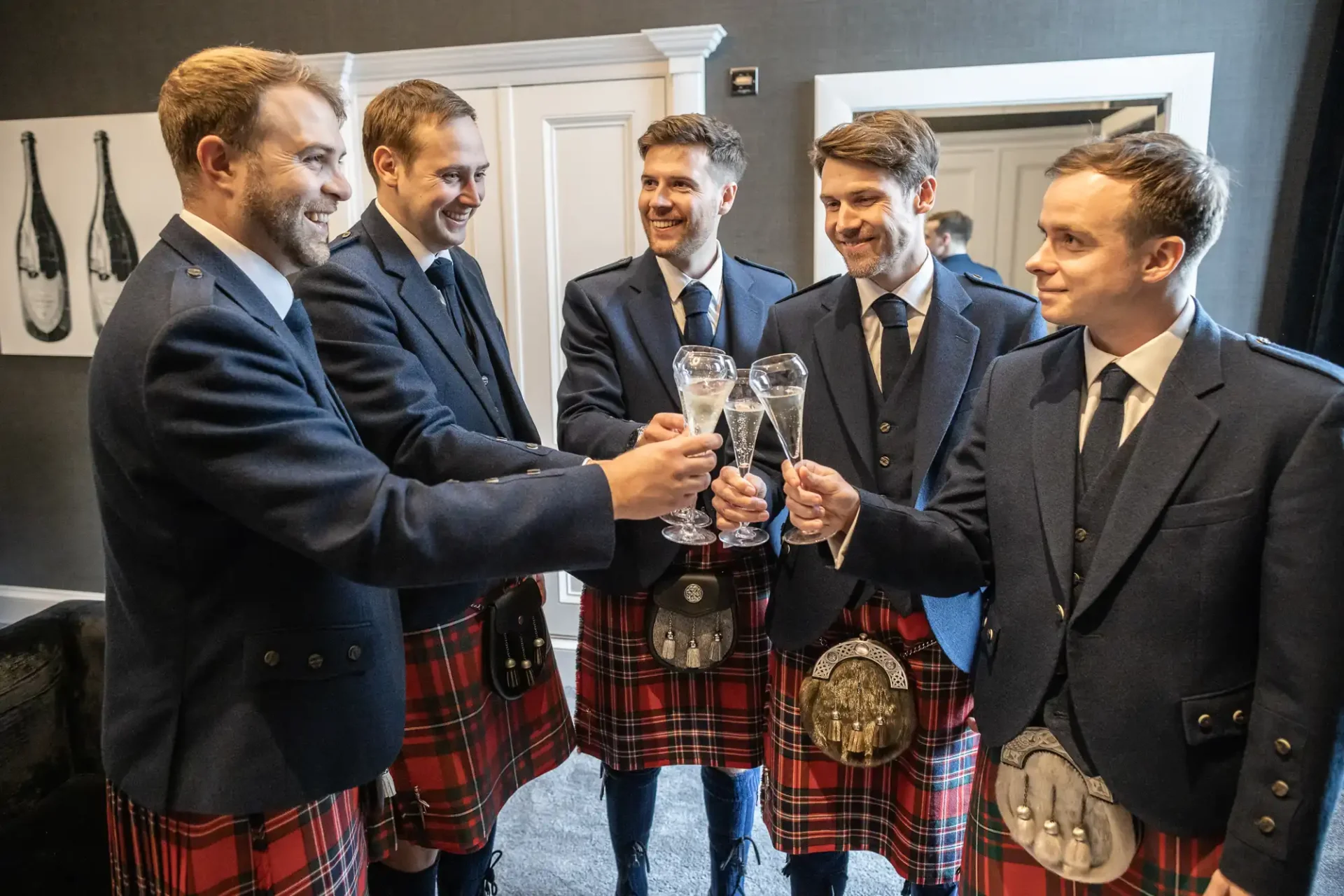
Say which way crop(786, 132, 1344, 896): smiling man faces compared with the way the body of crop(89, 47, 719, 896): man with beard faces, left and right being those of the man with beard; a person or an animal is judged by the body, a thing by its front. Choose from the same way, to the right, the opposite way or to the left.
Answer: the opposite way

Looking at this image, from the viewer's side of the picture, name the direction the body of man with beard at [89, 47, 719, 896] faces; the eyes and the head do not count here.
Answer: to the viewer's right

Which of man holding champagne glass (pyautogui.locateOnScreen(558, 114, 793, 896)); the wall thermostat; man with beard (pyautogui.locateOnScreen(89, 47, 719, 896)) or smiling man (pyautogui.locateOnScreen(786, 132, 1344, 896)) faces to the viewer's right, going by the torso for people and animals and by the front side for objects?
the man with beard

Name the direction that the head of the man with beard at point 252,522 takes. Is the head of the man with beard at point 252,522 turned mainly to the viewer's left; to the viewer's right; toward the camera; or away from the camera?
to the viewer's right

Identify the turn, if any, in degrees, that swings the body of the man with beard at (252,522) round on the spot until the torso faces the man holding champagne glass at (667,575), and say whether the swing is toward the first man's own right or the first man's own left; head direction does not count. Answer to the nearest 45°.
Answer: approximately 45° to the first man's own left

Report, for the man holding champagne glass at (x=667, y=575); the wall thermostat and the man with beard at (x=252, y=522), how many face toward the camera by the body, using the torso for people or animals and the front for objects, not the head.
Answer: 2

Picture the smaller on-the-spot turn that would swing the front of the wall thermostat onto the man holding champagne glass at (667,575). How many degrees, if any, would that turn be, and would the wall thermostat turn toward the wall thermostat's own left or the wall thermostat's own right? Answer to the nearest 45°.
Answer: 0° — it already faces them

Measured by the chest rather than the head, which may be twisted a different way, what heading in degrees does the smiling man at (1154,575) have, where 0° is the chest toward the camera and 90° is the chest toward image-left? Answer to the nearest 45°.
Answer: approximately 45°

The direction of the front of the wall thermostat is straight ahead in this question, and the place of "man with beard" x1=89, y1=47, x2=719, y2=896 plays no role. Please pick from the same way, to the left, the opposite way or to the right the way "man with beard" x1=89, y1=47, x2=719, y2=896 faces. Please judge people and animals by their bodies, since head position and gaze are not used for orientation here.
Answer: to the left

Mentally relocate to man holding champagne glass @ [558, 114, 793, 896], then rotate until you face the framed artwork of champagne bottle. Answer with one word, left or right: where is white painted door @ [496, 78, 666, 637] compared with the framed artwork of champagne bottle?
right

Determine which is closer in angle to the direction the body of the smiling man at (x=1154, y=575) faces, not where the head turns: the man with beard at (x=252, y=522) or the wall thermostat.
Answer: the man with beard

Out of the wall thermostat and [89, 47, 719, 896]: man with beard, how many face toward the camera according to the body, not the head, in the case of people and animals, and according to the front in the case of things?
1

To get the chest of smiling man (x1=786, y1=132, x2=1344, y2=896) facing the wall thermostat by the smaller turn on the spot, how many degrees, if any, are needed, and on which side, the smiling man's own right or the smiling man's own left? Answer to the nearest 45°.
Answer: approximately 90° to the smiling man's own right

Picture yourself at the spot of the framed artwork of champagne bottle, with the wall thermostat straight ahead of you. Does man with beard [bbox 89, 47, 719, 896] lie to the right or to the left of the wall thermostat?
right
